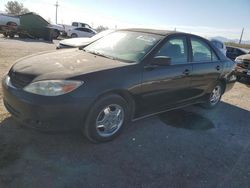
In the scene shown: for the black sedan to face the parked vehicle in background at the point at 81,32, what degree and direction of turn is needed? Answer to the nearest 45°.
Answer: approximately 135° to its right

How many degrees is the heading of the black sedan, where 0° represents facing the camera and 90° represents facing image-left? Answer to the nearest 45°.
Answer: approximately 45°

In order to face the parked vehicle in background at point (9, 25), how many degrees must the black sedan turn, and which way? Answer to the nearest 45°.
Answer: approximately 90° to its right

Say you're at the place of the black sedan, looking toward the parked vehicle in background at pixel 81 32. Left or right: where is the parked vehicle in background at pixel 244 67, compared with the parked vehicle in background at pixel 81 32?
right

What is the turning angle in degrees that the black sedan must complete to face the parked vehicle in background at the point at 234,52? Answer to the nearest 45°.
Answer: approximately 180°

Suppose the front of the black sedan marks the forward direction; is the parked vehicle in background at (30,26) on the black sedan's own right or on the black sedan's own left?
on the black sedan's own right

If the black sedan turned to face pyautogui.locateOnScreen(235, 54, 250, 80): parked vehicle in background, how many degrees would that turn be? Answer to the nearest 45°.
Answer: approximately 180°
